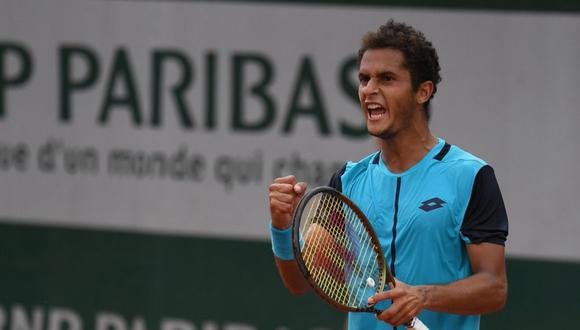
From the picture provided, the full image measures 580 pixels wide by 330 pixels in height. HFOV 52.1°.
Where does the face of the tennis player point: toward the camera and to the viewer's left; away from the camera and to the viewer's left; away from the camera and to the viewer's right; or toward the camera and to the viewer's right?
toward the camera and to the viewer's left
